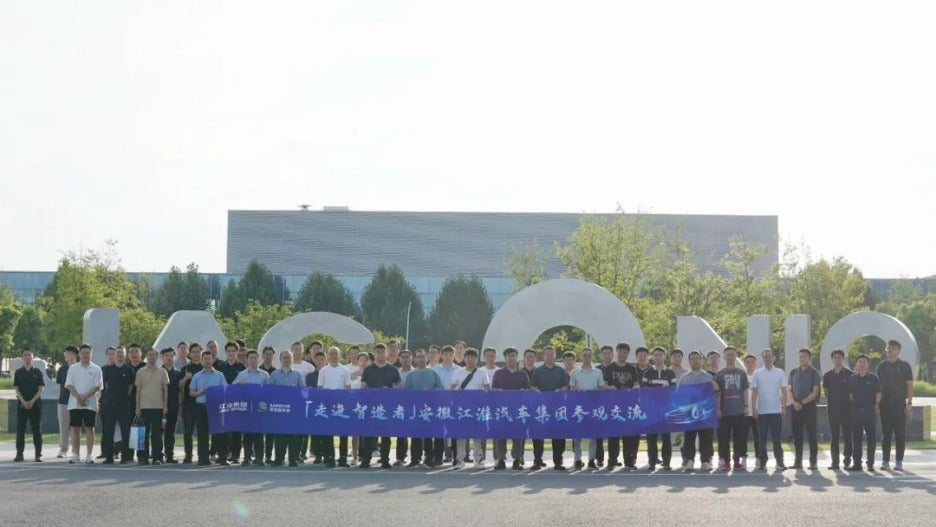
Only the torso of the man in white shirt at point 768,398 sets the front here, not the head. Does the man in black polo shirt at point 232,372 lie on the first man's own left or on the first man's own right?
on the first man's own right

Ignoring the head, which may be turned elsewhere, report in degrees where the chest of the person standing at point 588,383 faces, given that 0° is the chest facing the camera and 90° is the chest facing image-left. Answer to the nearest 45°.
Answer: approximately 0°

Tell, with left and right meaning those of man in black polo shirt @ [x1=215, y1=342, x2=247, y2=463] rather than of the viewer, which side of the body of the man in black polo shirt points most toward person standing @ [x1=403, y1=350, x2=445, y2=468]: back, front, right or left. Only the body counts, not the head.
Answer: left

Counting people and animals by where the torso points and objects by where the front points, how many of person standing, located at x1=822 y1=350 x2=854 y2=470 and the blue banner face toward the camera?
2

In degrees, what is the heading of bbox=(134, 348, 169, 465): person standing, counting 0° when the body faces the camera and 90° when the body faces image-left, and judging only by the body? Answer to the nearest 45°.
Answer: approximately 0°
